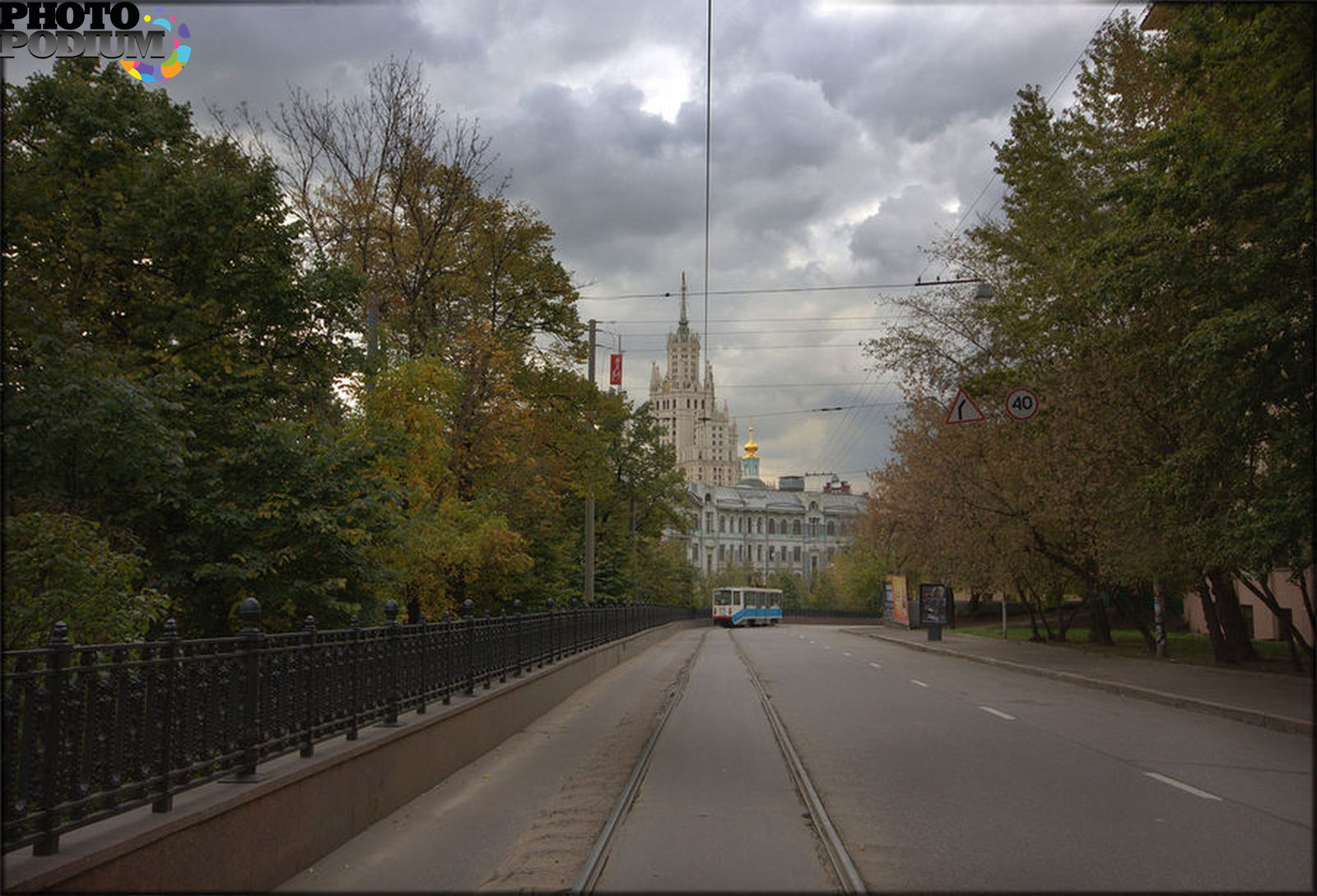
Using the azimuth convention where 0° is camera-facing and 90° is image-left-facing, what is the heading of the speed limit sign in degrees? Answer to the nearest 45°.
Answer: approximately 0°

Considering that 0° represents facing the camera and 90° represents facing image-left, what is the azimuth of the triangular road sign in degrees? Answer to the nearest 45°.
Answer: approximately 0°

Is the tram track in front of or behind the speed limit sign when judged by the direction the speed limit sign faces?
in front

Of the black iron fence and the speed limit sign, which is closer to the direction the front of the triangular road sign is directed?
the black iron fence

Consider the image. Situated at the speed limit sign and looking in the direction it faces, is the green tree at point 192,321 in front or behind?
in front

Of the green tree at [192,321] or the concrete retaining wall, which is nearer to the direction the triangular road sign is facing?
the concrete retaining wall

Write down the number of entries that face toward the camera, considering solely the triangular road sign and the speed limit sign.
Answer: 2

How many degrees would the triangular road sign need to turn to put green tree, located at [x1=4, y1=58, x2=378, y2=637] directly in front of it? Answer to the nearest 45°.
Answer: approximately 45° to its right

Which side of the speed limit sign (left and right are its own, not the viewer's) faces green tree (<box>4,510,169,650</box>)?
front

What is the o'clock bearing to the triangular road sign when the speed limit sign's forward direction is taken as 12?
The triangular road sign is roughly at 2 o'clock from the speed limit sign.

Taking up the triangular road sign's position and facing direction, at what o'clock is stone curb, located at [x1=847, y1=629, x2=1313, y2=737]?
The stone curb is roughly at 11 o'clock from the triangular road sign.

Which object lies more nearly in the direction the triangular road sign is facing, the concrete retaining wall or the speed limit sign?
the concrete retaining wall
